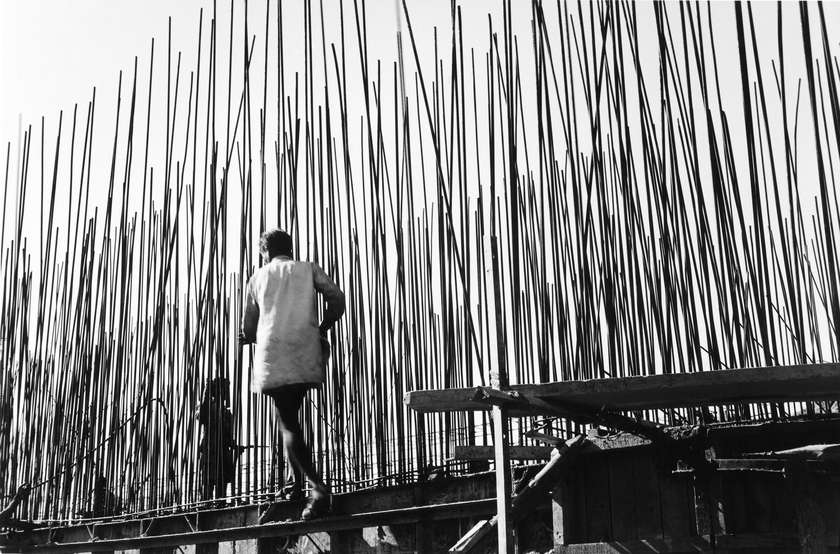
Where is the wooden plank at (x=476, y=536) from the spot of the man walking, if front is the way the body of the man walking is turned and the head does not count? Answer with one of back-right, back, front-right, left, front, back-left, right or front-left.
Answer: back

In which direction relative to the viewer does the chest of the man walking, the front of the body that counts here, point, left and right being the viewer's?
facing away from the viewer and to the left of the viewer

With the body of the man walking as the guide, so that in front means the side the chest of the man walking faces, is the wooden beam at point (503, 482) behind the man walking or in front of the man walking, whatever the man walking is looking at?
behind
